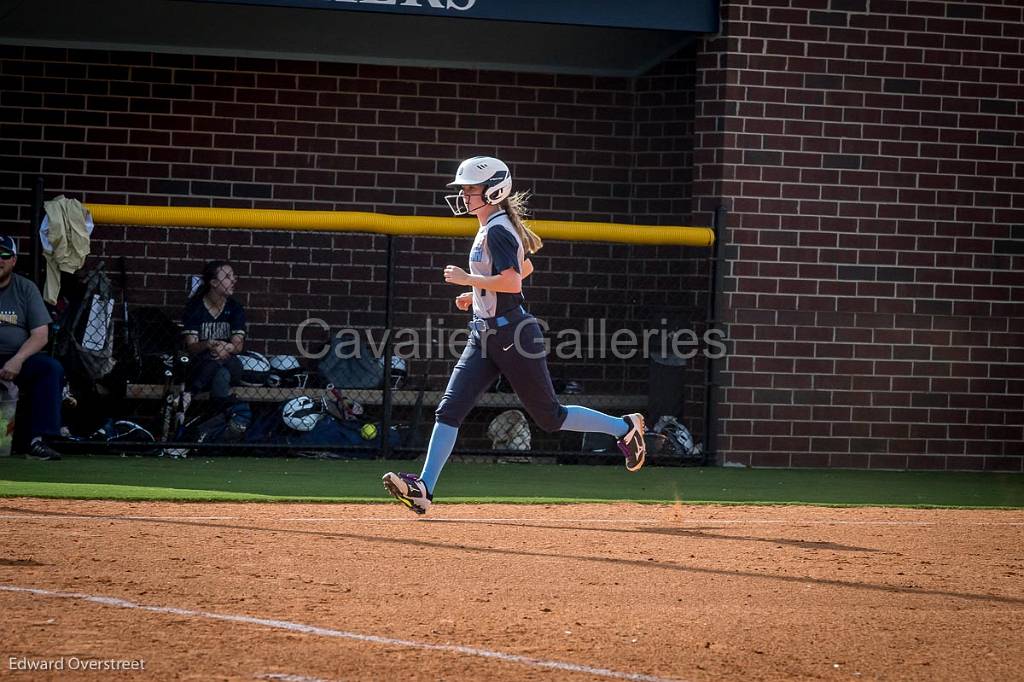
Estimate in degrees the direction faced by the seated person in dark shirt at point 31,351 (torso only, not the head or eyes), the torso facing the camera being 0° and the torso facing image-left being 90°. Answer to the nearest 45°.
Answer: approximately 0°

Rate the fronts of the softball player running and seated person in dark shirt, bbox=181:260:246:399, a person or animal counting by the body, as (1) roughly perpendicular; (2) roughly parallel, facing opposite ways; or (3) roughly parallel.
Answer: roughly perpendicular

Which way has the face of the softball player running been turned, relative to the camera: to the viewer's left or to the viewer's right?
to the viewer's left

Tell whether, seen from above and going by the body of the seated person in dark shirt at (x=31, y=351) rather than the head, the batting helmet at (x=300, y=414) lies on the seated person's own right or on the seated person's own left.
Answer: on the seated person's own left

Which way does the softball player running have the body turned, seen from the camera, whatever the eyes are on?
to the viewer's left

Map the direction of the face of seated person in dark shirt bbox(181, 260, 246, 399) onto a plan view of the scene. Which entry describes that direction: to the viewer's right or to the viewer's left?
to the viewer's right

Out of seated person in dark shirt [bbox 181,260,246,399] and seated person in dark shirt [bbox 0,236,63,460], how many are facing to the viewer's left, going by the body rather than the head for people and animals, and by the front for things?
0
